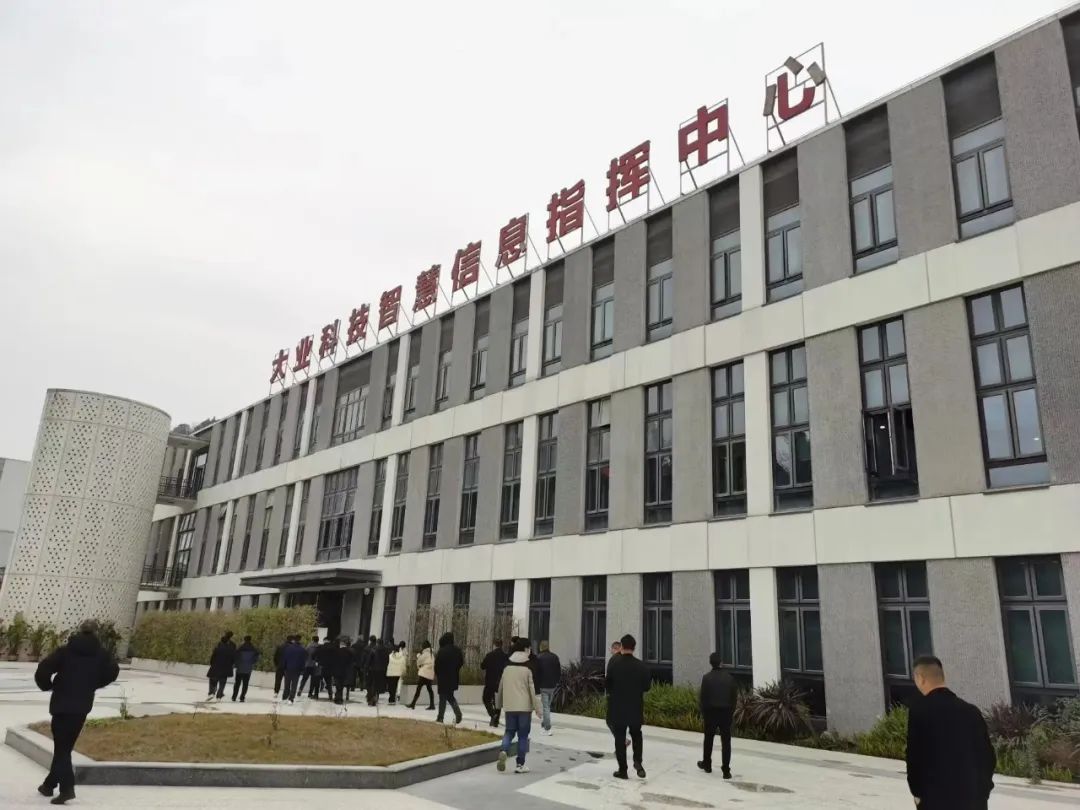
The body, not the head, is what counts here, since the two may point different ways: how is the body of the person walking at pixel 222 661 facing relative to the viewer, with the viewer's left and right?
facing away from the viewer and to the right of the viewer

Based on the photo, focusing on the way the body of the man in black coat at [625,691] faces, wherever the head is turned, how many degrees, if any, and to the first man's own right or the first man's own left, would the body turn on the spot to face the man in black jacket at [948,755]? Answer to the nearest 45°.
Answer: approximately 180°

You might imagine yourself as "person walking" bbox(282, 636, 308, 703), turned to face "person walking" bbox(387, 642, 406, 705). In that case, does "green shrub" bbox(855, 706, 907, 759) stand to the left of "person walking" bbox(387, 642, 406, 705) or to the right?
right

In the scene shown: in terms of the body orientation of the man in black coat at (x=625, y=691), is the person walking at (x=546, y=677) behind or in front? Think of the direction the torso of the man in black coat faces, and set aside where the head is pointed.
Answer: in front

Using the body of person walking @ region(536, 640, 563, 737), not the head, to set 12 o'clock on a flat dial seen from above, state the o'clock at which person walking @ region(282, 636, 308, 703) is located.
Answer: person walking @ region(282, 636, 308, 703) is roughly at 10 o'clock from person walking @ region(536, 640, 563, 737).

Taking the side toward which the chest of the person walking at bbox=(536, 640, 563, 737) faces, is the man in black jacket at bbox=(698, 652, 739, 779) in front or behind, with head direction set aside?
behind

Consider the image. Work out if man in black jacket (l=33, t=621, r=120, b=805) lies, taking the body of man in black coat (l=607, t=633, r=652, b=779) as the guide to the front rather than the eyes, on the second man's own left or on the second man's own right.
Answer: on the second man's own left

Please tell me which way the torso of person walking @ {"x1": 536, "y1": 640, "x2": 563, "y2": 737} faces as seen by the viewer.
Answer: away from the camera

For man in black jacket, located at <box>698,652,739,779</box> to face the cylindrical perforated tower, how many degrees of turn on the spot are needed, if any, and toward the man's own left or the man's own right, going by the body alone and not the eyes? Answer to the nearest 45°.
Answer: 0° — they already face it

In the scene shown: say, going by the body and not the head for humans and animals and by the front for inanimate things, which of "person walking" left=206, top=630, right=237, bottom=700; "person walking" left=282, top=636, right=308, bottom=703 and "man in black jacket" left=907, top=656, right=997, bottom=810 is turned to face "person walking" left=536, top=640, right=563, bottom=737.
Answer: the man in black jacket

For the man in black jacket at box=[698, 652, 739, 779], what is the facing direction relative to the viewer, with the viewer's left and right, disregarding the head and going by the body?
facing away from the viewer and to the left of the viewer

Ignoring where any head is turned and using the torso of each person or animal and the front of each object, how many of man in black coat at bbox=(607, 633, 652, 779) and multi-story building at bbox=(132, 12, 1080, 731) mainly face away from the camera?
1

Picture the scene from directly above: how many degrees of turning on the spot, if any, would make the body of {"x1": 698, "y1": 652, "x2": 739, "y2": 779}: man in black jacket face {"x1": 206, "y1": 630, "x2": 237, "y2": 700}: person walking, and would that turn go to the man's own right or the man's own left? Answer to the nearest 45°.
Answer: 0° — they already face them

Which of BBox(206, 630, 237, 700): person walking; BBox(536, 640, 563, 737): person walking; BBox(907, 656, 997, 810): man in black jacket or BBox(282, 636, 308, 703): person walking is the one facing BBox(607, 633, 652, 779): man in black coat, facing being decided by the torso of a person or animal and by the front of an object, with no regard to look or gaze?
the man in black jacket

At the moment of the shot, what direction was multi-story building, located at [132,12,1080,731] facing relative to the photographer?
facing the viewer and to the left of the viewer

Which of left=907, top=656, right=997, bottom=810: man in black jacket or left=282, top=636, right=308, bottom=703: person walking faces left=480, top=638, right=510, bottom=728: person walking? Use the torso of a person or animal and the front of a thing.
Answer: the man in black jacket

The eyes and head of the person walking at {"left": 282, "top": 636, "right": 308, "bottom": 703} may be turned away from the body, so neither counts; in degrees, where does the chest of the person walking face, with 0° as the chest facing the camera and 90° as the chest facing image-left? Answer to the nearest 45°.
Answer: approximately 180°

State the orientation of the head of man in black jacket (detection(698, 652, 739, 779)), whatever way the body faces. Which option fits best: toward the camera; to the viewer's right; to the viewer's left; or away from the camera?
away from the camera

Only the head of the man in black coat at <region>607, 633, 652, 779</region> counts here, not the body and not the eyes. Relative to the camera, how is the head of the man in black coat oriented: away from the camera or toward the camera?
away from the camera

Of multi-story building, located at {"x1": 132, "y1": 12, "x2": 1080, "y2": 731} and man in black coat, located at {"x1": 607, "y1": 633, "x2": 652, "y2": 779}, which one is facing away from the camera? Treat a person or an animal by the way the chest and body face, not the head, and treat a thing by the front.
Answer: the man in black coat
